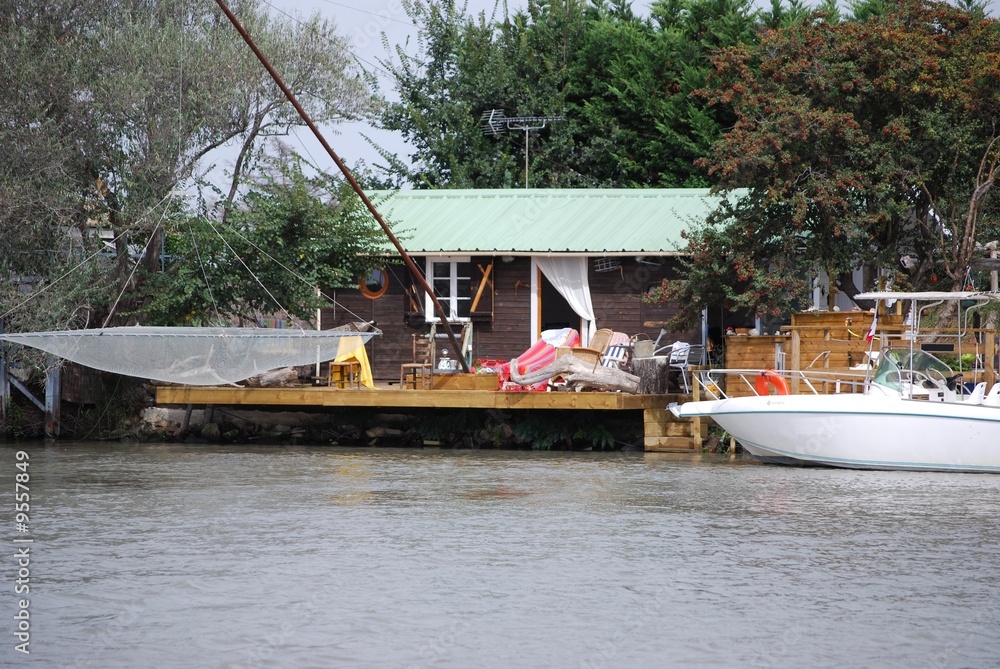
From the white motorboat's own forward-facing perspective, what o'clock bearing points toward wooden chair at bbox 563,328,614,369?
The wooden chair is roughly at 1 o'clock from the white motorboat.

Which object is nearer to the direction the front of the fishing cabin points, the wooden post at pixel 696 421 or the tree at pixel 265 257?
the wooden post

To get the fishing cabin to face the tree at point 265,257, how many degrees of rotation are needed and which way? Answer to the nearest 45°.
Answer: approximately 90° to its right

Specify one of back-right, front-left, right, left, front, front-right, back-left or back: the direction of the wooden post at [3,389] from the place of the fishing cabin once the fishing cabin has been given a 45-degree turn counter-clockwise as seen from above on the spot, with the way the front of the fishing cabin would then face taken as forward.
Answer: back-right

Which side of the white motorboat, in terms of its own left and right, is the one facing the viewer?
left

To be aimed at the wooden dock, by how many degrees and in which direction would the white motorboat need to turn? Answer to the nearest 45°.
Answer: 0° — it already faces it

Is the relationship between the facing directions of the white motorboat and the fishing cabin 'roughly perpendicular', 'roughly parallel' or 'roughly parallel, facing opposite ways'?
roughly perpendicular

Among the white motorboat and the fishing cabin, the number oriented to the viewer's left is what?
1

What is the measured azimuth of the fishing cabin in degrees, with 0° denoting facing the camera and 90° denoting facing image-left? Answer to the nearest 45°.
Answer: approximately 0°
